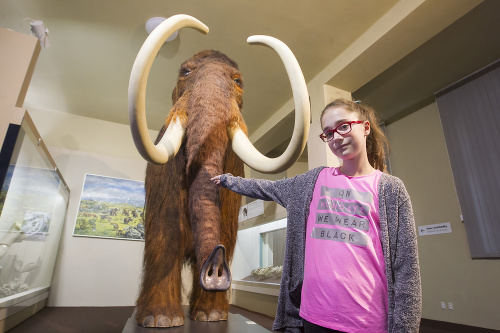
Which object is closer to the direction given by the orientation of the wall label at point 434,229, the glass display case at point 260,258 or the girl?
the glass display case

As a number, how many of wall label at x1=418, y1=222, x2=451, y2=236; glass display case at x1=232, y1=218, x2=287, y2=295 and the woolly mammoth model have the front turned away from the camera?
0

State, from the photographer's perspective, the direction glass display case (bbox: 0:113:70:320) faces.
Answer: facing the viewer and to the right of the viewer

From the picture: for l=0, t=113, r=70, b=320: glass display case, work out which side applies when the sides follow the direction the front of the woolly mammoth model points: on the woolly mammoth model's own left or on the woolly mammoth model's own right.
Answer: on the woolly mammoth model's own right

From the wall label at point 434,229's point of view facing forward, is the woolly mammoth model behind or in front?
in front

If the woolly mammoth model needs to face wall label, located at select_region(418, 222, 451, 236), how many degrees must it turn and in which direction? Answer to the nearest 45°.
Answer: approximately 135° to its left

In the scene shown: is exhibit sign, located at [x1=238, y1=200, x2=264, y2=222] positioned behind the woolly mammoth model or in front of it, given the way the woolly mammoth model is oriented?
behind

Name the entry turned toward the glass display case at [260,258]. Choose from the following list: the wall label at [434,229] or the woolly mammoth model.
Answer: the wall label

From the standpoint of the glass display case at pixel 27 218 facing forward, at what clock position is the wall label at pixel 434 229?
The wall label is roughly at 11 o'clock from the glass display case.

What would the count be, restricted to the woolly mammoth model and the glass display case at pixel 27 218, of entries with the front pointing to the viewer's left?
0

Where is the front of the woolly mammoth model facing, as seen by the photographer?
facing the viewer

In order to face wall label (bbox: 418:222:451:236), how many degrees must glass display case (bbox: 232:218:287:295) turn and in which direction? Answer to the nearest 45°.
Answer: approximately 135° to its left

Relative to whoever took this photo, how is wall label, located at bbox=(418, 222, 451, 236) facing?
facing the viewer and to the left of the viewer

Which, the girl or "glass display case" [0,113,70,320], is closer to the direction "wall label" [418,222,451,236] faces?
the glass display case

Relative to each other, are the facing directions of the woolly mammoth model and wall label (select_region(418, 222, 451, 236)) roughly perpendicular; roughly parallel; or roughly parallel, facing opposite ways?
roughly perpendicular
